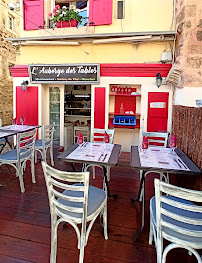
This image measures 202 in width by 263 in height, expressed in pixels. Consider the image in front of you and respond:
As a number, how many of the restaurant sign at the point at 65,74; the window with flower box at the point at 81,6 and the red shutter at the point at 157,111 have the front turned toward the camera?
3

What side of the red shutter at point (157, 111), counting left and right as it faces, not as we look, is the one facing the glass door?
right

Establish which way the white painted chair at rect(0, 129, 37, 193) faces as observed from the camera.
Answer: facing away from the viewer and to the left of the viewer

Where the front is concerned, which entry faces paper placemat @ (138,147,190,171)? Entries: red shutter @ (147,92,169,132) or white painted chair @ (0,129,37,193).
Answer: the red shutter

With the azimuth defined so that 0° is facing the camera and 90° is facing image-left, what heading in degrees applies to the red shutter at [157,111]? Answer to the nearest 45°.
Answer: approximately 0°

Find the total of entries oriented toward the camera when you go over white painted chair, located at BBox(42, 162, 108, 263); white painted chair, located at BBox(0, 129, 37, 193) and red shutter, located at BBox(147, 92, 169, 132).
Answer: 1

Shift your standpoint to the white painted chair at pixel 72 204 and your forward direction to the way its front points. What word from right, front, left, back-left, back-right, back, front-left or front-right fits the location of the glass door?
front-left

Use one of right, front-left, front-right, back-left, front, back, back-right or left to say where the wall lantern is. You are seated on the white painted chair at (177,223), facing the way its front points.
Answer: front-right

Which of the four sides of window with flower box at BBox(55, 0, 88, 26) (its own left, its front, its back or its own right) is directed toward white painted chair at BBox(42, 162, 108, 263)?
front

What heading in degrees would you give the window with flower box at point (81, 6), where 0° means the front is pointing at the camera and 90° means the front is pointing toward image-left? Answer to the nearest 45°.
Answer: approximately 0°

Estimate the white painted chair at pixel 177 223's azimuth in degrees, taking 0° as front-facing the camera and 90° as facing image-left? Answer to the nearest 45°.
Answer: approximately 135°
